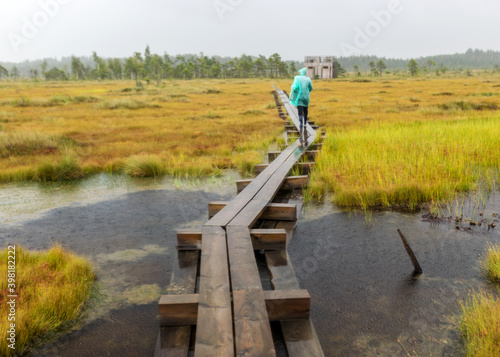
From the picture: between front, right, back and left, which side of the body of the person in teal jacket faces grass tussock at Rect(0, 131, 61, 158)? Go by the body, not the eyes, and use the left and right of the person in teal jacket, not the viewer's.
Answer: left

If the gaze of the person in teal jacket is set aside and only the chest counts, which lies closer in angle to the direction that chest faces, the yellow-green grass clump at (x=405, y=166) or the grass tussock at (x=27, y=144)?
the grass tussock

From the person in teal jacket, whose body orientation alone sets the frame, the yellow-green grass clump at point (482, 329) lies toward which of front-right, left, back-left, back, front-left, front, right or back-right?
back

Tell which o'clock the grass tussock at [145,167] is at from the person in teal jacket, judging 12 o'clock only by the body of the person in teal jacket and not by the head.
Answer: The grass tussock is roughly at 8 o'clock from the person in teal jacket.

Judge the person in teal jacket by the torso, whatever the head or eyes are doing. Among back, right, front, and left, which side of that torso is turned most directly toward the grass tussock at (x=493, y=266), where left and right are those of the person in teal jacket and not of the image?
back

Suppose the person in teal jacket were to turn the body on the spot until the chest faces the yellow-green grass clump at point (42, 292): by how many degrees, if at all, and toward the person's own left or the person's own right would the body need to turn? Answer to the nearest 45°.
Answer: approximately 180°

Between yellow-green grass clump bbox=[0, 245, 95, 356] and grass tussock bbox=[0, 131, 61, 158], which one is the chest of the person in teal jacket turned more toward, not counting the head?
the grass tussock

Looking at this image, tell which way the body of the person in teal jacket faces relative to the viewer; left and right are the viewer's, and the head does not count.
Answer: facing away from the viewer

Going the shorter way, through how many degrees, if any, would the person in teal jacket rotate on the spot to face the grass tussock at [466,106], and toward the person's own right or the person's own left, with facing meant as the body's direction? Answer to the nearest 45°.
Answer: approximately 45° to the person's own right

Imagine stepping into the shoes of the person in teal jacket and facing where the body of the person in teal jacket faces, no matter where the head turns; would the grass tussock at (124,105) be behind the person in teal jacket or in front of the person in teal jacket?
in front
